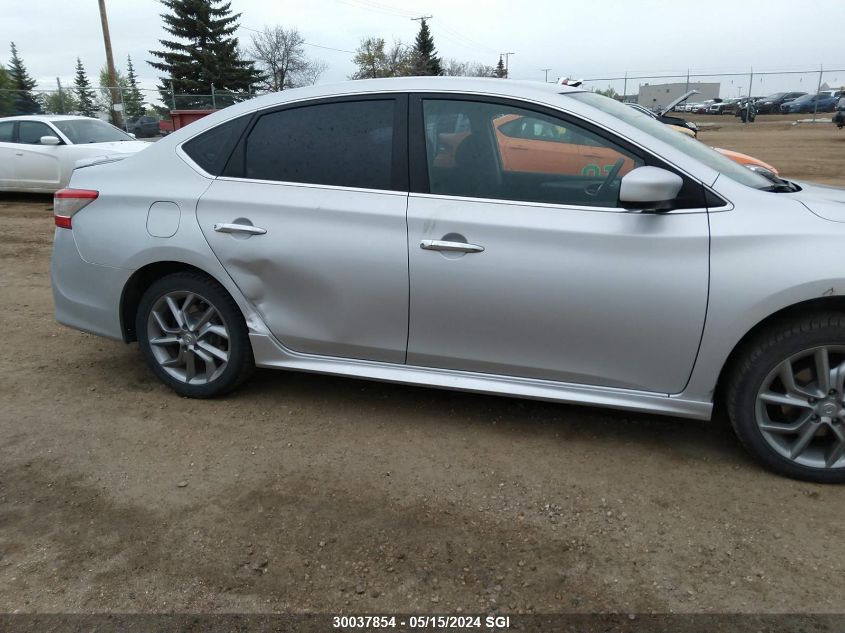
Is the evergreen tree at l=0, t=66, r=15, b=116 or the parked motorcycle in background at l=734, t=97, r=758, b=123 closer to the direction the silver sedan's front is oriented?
the parked motorcycle in background

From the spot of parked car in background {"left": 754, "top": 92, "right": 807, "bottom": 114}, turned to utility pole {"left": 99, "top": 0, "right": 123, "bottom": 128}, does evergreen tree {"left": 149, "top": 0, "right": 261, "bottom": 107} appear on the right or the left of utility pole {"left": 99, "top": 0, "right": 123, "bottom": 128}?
right

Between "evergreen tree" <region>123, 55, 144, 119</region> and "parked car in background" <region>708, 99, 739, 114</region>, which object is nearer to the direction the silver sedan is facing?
the parked car in background

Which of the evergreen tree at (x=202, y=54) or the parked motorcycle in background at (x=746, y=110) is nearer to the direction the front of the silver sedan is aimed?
the parked motorcycle in background

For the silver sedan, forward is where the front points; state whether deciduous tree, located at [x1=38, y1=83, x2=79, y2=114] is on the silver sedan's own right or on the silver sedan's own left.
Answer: on the silver sedan's own left

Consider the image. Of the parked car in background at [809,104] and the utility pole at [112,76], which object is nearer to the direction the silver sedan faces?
the parked car in background

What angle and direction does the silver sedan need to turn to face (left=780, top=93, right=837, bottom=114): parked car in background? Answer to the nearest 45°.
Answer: approximately 45° to its left

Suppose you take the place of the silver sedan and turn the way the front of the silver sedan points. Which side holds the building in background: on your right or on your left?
on your left

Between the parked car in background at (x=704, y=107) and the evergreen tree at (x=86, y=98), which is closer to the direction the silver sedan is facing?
the parked car in background

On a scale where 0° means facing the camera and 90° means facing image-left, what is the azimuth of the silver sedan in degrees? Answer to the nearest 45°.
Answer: approximately 270°

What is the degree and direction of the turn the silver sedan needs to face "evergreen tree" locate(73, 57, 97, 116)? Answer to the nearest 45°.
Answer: approximately 135° to its left

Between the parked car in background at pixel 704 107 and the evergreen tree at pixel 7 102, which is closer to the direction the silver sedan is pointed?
the parked car in background

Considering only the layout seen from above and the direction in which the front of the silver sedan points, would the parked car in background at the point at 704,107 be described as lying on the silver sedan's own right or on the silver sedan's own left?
on the silver sedan's own left

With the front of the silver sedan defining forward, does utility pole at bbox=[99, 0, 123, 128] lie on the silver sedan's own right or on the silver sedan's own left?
on the silver sedan's own left
